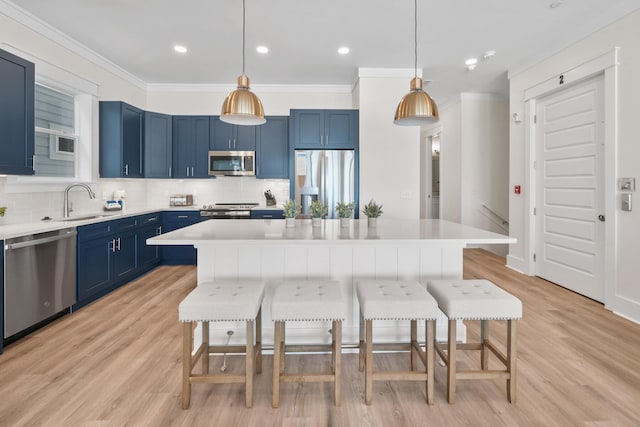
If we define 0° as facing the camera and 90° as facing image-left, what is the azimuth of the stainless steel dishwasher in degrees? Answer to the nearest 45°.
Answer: approximately 315°

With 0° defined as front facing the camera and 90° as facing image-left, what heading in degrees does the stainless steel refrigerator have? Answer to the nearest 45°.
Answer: approximately 0°

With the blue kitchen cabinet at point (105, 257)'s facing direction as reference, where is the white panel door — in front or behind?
in front

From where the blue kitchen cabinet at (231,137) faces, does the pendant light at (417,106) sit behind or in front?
in front

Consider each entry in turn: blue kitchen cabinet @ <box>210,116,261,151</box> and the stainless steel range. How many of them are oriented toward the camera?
2

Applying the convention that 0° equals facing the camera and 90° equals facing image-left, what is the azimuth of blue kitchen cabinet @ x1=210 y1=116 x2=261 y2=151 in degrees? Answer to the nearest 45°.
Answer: approximately 0°
